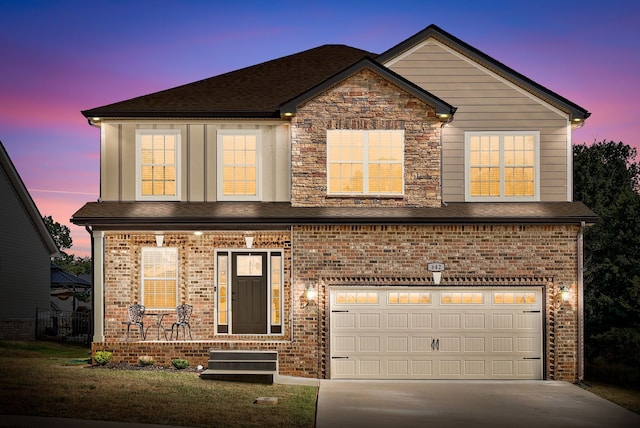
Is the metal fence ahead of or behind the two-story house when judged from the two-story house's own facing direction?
behind

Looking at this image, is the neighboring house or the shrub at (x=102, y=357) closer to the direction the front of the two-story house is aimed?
the shrub

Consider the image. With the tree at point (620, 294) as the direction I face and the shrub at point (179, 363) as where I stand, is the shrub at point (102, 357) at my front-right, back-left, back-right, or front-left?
back-left

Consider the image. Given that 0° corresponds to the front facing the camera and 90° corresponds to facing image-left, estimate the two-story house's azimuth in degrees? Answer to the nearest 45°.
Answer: approximately 0°

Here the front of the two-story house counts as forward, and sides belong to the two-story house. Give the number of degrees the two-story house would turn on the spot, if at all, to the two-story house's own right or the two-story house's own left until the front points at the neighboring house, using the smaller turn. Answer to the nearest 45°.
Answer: approximately 135° to the two-story house's own right

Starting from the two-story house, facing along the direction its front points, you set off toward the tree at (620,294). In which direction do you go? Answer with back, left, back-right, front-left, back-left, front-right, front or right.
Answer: back-left
